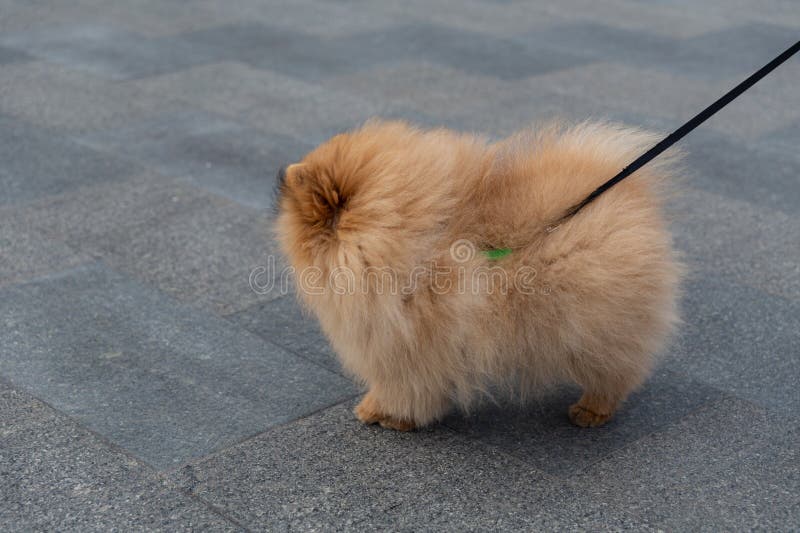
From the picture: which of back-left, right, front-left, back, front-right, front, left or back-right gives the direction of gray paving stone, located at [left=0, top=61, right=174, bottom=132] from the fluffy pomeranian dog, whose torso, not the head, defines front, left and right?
front-right

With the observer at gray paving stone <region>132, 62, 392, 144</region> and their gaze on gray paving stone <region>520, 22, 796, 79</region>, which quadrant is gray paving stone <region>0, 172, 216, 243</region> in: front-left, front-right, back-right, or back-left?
back-right

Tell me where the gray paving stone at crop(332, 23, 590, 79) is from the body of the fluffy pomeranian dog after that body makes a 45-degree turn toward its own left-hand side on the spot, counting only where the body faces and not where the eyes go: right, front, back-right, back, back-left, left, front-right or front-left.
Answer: back-right

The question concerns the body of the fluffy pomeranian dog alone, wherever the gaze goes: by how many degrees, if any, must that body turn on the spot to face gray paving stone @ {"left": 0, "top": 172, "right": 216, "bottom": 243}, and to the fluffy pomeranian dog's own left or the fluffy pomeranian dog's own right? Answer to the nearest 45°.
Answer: approximately 45° to the fluffy pomeranian dog's own right

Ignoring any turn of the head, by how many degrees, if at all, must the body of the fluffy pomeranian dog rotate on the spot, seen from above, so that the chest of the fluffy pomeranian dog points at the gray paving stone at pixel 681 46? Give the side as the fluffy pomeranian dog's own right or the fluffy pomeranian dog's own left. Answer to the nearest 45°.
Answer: approximately 90° to the fluffy pomeranian dog's own right

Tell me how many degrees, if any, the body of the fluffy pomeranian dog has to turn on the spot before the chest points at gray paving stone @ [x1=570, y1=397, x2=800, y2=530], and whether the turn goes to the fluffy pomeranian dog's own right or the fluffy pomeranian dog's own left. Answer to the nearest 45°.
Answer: approximately 180°

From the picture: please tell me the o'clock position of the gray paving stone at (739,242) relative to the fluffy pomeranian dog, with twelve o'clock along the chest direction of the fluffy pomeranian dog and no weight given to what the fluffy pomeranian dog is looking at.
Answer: The gray paving stone is roughly at 4 o'clock from the fluffy pomeranian dog.

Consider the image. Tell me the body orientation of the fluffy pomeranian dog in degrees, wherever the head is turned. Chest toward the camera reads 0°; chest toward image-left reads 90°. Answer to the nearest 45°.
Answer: approximately 90°

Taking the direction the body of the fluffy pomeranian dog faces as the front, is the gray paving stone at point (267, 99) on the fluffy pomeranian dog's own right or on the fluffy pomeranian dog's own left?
on the fluffy pomeranian dog's own right

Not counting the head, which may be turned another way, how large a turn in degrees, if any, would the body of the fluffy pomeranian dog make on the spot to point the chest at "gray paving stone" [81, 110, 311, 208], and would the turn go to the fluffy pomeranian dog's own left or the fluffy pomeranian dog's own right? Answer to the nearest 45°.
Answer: approximately 45° to the fluffy pomeranian dog's own right

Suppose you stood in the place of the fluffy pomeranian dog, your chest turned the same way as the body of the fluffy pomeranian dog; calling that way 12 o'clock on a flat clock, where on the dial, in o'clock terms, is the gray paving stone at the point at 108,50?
The gray paving stone is roughly at 2 o'clock from the fluffy pomeranian dog.
